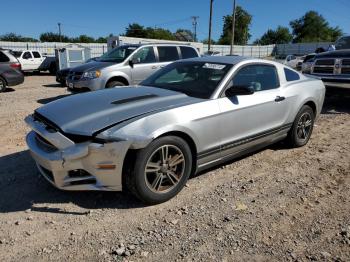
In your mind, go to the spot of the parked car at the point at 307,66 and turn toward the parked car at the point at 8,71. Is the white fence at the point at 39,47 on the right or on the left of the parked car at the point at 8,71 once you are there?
right

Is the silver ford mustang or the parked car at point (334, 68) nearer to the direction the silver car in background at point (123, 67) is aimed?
the silver ford mustang

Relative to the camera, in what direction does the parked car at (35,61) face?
facing the viewer and to the left of the viewer

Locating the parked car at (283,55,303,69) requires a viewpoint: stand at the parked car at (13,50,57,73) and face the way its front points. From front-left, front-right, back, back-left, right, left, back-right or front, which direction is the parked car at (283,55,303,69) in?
back-left

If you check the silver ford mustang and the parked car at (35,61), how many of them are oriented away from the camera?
0

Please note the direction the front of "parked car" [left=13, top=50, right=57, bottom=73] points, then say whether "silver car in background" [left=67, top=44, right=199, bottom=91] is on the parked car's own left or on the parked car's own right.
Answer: on the parked car's own left

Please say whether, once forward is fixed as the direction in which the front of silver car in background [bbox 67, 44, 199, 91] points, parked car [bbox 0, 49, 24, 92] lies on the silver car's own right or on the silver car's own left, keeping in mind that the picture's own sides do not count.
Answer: on the silver car's own right

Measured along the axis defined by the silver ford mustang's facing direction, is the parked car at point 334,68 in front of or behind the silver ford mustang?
behind

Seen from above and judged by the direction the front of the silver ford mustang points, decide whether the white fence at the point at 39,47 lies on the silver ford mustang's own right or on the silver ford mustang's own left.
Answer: on the silver ford mustang's own right

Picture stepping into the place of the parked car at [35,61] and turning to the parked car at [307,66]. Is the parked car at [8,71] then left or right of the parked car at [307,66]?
right

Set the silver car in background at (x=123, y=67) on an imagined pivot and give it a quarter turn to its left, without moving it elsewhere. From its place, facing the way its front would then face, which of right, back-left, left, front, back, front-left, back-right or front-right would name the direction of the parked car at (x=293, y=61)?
left

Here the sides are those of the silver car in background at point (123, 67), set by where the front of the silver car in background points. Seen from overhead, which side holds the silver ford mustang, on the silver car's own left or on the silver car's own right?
on the silver car's own left

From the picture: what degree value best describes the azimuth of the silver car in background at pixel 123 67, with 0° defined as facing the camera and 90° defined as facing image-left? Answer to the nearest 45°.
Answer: approximately 45°
